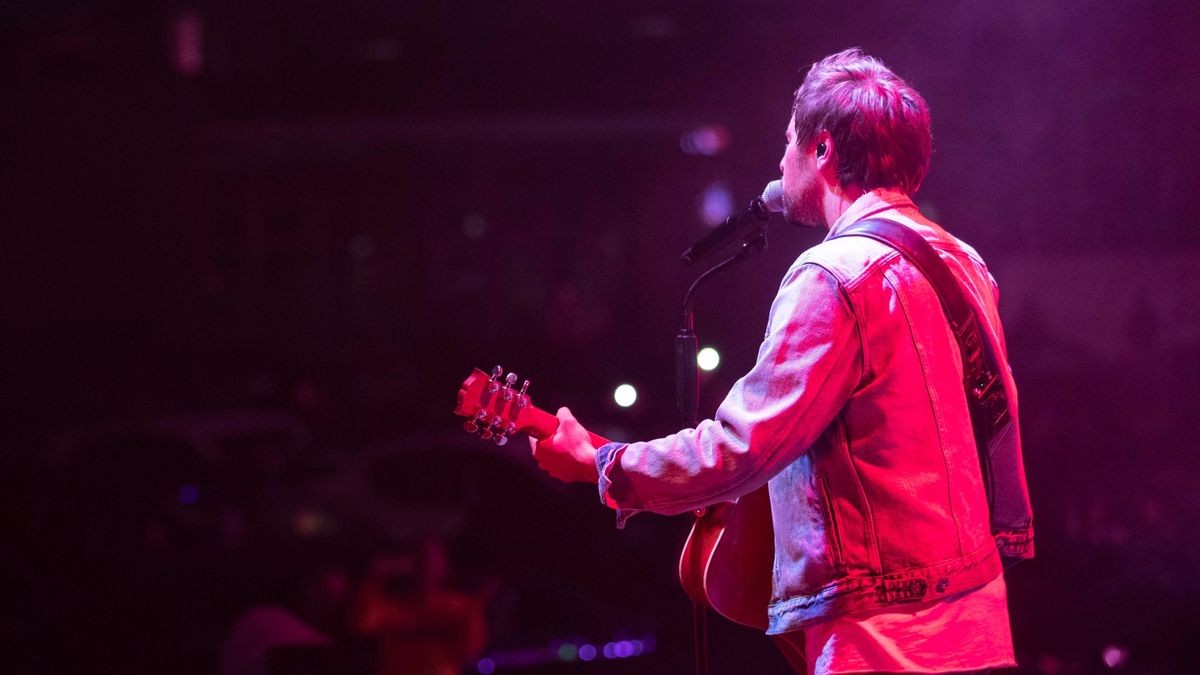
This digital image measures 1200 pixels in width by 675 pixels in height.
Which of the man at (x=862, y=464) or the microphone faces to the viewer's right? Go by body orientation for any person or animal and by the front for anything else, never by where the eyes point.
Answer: the microphone

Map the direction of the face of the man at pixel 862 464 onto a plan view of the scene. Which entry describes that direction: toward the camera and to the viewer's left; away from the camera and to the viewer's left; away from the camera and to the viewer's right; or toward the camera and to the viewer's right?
away from the camera and to the viewer's left

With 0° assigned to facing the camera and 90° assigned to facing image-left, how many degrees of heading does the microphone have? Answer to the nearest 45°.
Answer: approximately 270°

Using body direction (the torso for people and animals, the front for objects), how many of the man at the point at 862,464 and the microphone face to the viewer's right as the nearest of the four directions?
1

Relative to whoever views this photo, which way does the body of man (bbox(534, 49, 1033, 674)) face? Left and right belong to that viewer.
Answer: facing away from the viewer and to the left of the viewer
